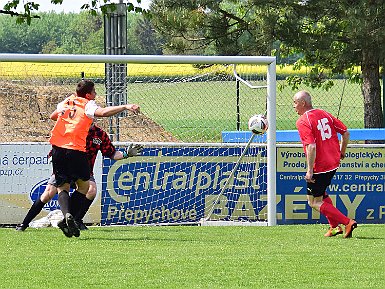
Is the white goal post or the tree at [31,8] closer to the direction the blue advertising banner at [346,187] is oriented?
the white goal post

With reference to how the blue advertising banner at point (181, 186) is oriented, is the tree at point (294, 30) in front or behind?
behind

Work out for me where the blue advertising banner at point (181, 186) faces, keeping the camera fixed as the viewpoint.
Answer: facing the viewer

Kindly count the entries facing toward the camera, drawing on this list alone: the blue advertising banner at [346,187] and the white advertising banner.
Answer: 2

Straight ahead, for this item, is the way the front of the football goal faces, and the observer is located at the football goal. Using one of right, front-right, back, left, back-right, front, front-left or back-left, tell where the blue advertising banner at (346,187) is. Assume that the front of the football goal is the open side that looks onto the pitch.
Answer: left

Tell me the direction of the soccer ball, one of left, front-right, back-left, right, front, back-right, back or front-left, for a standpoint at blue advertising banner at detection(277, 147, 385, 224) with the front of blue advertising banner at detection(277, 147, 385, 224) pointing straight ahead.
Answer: front-right

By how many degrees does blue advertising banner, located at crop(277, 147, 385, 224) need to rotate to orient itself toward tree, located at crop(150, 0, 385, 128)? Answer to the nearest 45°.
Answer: approximately 180°

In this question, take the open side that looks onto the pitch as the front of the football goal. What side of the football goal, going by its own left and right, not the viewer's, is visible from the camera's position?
front

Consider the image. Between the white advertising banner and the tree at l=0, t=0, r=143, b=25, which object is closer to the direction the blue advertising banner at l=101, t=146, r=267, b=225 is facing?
the white advertising banner

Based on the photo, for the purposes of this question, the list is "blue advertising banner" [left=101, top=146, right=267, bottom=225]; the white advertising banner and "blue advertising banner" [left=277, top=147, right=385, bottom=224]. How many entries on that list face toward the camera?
3

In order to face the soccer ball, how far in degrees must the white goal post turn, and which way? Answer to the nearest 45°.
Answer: approximately 45° to its left

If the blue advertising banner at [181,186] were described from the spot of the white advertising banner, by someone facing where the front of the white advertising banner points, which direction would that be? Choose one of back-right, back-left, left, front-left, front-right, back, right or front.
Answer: left
